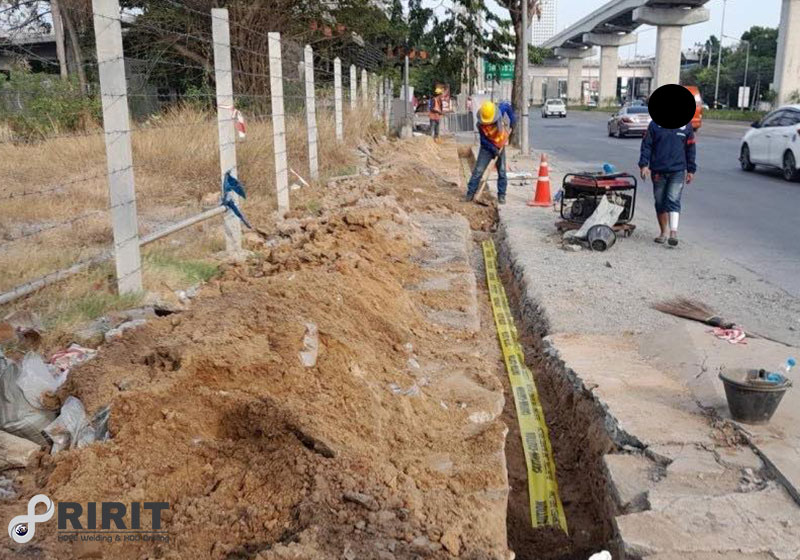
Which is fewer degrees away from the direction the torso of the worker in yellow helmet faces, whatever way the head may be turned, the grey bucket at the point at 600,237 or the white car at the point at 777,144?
the grey bucket

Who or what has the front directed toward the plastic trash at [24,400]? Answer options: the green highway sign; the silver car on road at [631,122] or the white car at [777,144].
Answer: the green highway sign

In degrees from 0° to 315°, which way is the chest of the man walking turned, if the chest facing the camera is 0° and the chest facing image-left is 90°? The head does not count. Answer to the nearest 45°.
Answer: approximately 0°

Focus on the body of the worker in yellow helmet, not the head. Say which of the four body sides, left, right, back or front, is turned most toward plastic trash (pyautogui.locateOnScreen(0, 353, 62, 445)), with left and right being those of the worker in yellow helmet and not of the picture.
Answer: front

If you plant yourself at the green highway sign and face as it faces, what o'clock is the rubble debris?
The rubble debris is roughly at 12 o'clock from the green highway sign.

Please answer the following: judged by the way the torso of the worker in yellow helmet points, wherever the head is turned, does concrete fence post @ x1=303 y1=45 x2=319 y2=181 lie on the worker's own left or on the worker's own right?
on the worker's own right

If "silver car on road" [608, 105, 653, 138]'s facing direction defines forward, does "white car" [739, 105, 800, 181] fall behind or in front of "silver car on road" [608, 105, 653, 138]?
behind

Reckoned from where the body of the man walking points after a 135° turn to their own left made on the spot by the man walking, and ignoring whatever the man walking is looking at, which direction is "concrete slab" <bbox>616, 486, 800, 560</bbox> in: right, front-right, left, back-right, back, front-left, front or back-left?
back-right

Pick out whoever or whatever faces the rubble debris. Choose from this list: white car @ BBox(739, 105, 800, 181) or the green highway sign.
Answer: the green highway sign

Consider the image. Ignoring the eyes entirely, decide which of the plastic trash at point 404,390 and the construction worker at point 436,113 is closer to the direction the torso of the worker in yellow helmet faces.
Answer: the plastic trash

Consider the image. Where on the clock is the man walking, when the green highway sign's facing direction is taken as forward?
The man walking is roughly at 12 o'clock from the green highway sign.

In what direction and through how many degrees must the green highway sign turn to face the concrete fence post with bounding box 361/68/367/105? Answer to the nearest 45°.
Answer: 0° — it already faces it

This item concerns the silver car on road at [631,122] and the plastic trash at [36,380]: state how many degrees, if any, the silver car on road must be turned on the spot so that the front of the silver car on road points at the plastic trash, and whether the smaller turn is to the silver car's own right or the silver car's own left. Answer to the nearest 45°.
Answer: approximately 135° to the silver car's own left
